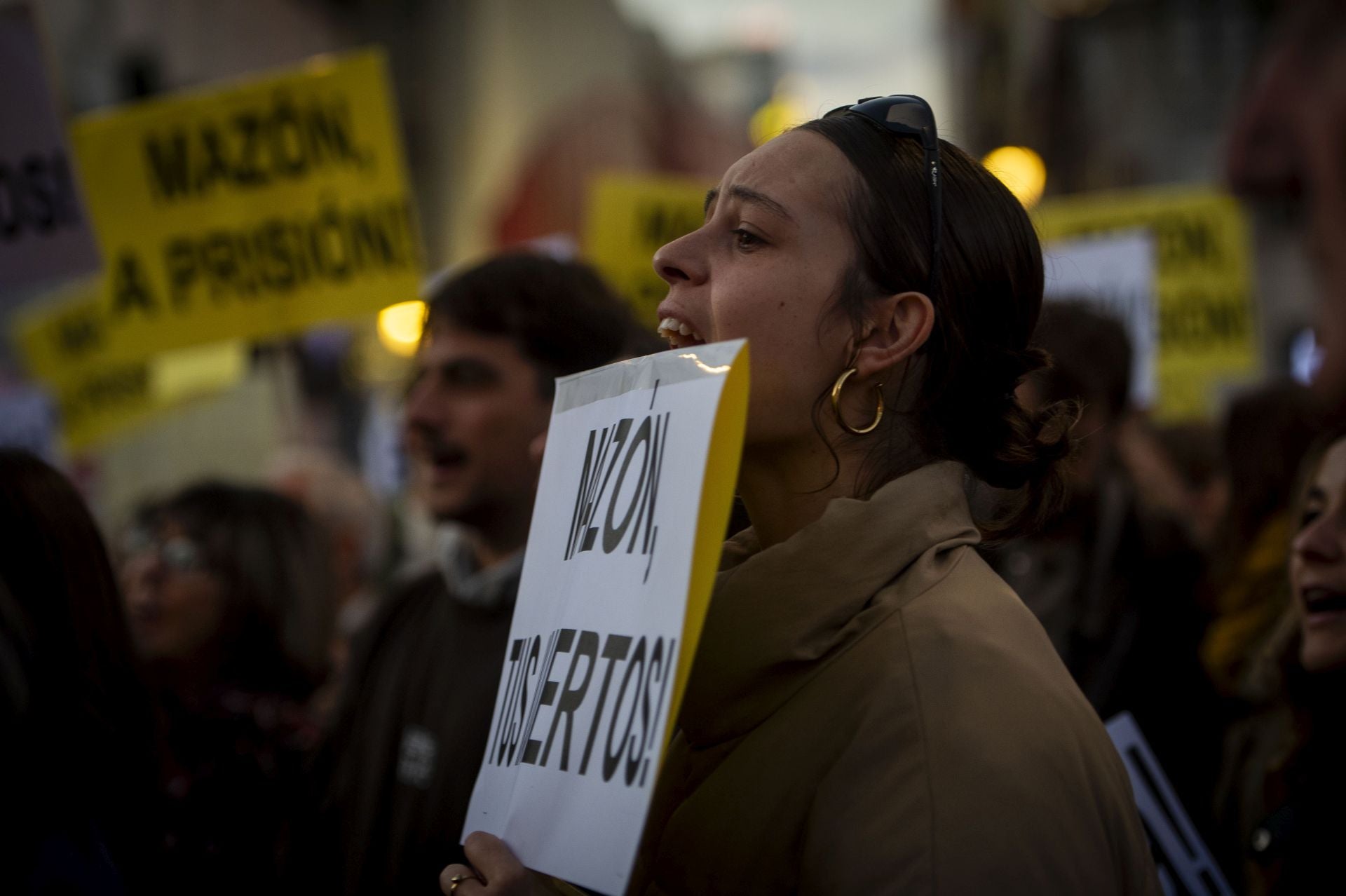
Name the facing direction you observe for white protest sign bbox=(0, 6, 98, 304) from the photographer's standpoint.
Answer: facing the viewer

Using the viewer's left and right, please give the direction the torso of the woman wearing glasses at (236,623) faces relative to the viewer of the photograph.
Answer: facing the viewer and to the left of the viewer

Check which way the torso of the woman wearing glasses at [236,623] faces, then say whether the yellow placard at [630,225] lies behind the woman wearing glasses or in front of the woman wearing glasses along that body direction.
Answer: behind

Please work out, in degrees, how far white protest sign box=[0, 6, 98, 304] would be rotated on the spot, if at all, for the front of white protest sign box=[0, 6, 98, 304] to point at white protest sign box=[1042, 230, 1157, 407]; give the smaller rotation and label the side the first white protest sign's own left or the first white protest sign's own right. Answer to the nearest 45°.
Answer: approximately 90° to the first white protest sign's own left

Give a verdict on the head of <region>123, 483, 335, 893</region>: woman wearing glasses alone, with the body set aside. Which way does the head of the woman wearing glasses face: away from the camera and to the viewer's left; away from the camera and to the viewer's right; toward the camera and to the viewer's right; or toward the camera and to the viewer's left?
toward the camera and to the viewer's left

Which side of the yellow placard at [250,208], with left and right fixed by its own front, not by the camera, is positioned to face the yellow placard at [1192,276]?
left

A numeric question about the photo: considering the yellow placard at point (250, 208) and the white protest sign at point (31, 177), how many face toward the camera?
2

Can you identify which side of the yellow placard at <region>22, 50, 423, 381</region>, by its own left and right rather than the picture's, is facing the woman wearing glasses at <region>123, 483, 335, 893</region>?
front

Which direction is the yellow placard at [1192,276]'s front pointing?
toward the camera

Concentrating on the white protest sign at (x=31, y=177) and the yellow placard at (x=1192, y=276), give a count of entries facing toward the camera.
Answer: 2

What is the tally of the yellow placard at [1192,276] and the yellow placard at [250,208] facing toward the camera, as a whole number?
2
